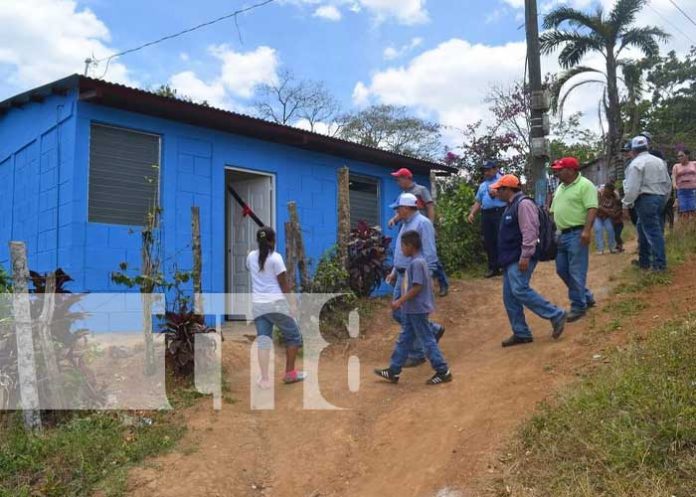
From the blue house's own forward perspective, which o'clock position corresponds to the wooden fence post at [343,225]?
The wooden fence post is roughly at 11 o'clock from the blue house.

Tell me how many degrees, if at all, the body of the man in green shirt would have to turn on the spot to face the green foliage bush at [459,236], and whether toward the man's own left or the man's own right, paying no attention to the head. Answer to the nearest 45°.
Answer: approximately 90° to the man's own right

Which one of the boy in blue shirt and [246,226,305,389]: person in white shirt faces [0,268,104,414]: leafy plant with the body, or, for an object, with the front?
the boy in blue shirt

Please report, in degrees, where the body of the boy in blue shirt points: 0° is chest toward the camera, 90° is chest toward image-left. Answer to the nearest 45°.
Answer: approximately 90°

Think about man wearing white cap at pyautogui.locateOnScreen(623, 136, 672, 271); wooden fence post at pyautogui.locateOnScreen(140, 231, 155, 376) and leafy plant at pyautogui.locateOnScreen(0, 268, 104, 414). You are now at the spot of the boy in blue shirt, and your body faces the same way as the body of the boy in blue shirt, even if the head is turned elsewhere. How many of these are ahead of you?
2

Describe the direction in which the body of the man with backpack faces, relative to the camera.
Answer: to the viewer's left

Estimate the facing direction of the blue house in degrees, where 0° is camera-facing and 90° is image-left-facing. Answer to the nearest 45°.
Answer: approximately 315°

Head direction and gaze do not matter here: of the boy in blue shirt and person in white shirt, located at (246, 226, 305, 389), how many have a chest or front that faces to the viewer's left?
1
